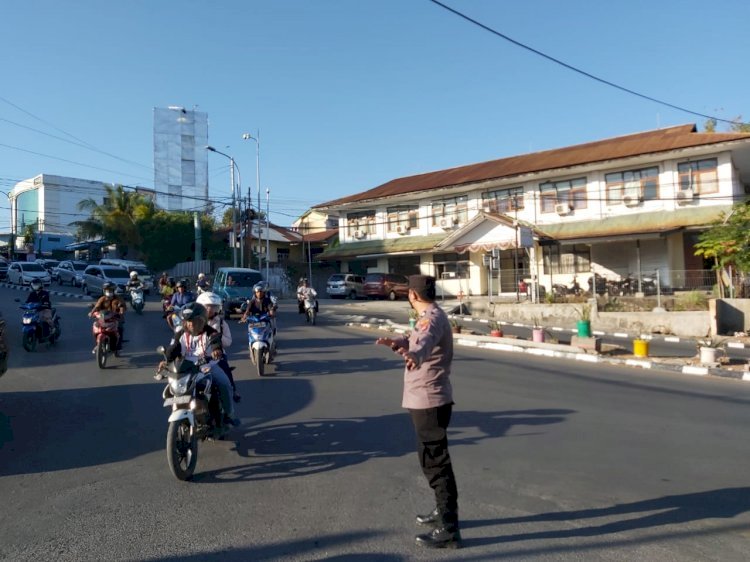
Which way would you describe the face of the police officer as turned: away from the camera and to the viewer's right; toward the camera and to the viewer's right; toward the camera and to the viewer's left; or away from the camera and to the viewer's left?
away from the camera and to the viewer's left

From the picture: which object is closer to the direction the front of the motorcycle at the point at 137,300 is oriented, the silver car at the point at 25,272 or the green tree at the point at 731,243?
the green tree

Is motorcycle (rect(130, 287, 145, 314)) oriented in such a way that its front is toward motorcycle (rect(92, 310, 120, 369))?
yes

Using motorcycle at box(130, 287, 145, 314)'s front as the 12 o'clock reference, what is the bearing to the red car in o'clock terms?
The red car is roughly at 8 o'clock from the motorcycle.

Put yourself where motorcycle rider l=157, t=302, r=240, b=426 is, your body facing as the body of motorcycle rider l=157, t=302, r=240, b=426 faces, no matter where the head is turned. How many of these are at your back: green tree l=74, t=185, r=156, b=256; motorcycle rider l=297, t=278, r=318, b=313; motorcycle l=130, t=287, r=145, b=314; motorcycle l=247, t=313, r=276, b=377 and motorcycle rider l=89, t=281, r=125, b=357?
5

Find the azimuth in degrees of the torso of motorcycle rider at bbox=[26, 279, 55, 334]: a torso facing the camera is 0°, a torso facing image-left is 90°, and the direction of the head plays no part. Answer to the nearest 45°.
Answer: approximately 45°

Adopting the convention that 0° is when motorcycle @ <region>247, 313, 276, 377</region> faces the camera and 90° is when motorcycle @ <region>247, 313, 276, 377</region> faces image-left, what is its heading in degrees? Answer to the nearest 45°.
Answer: approximately 0°

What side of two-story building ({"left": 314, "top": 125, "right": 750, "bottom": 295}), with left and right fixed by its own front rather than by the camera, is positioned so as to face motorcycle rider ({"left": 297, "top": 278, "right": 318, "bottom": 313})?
front

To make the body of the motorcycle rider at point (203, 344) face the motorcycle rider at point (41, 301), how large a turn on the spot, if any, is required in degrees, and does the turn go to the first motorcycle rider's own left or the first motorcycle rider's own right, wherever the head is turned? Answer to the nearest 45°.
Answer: approximately 180°

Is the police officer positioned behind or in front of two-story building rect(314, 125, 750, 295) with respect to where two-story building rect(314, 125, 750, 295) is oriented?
in front

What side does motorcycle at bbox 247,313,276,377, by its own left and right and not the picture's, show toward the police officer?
front

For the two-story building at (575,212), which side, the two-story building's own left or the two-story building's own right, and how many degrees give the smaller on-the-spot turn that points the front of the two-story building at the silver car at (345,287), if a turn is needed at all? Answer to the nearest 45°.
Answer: approximately 45° to the two-story building's own right

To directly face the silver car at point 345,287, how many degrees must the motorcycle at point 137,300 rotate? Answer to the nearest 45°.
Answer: approximately 135° to its left

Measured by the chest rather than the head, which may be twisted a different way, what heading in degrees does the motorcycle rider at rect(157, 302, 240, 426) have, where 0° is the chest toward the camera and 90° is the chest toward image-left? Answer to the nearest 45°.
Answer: approximately 0°

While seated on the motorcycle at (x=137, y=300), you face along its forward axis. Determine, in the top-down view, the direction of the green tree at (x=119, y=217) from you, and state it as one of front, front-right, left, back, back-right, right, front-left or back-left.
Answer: back

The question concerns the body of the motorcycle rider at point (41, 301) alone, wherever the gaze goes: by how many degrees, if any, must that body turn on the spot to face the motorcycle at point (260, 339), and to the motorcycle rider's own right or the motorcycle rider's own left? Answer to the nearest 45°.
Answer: approximately 90° to the motorcycle rider's own left
